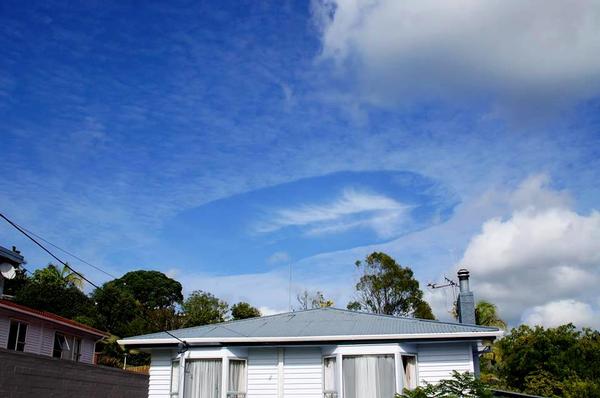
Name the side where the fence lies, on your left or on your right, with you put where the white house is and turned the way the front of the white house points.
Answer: on your right

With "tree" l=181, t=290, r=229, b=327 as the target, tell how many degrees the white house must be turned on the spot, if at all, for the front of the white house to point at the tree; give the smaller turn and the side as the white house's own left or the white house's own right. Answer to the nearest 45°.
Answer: approximately 180°

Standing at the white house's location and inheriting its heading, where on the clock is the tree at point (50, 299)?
The tree is roughly at 5 o'clock from the white house.

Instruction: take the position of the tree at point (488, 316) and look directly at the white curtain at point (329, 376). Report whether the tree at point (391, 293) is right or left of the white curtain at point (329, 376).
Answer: right

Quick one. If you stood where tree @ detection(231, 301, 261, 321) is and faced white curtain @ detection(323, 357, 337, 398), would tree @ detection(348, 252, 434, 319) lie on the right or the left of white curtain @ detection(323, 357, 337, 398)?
left

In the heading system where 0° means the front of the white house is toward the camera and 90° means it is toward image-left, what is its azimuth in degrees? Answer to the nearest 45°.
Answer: approximately 0°

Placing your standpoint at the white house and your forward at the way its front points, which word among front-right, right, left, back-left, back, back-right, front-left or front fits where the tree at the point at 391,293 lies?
back

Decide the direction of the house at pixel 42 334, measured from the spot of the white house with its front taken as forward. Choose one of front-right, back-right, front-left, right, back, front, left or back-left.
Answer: back-right

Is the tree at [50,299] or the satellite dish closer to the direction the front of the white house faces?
the satellite dish

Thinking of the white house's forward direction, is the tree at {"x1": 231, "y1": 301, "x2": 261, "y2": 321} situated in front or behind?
behind
